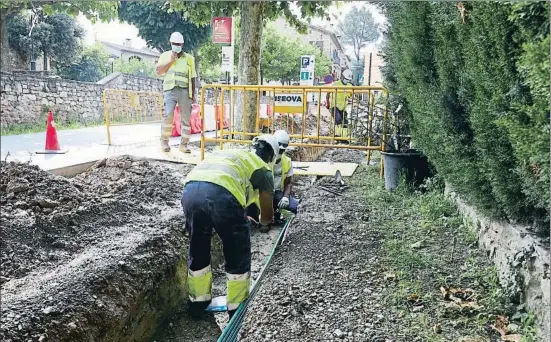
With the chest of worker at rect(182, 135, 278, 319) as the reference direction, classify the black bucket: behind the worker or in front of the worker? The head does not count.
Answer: in front

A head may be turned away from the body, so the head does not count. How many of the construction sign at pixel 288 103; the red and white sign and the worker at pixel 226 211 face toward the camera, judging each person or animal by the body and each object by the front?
2

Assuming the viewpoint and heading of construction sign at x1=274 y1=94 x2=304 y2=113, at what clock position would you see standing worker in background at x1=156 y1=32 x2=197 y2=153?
The standing worker in background is roughly at 3 o'clock from the construction sign.

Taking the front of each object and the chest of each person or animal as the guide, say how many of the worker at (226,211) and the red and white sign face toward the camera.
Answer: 1

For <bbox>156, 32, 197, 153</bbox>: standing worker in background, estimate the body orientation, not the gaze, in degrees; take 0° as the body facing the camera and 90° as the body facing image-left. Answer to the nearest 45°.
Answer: approximately 0°

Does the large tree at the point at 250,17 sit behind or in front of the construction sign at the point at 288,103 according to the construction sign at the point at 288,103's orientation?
behind

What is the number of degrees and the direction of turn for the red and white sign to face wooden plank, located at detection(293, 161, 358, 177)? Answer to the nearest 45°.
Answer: approximately 45° to its left

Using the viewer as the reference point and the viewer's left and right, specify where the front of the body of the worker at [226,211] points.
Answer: facing away from the viewer and to the right of the viewer

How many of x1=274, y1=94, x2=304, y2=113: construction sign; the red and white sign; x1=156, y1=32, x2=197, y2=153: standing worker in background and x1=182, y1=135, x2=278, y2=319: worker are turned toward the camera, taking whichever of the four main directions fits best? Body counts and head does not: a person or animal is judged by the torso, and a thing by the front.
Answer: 3

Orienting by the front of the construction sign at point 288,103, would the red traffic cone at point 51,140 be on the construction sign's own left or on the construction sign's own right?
on the construction sign's own right
